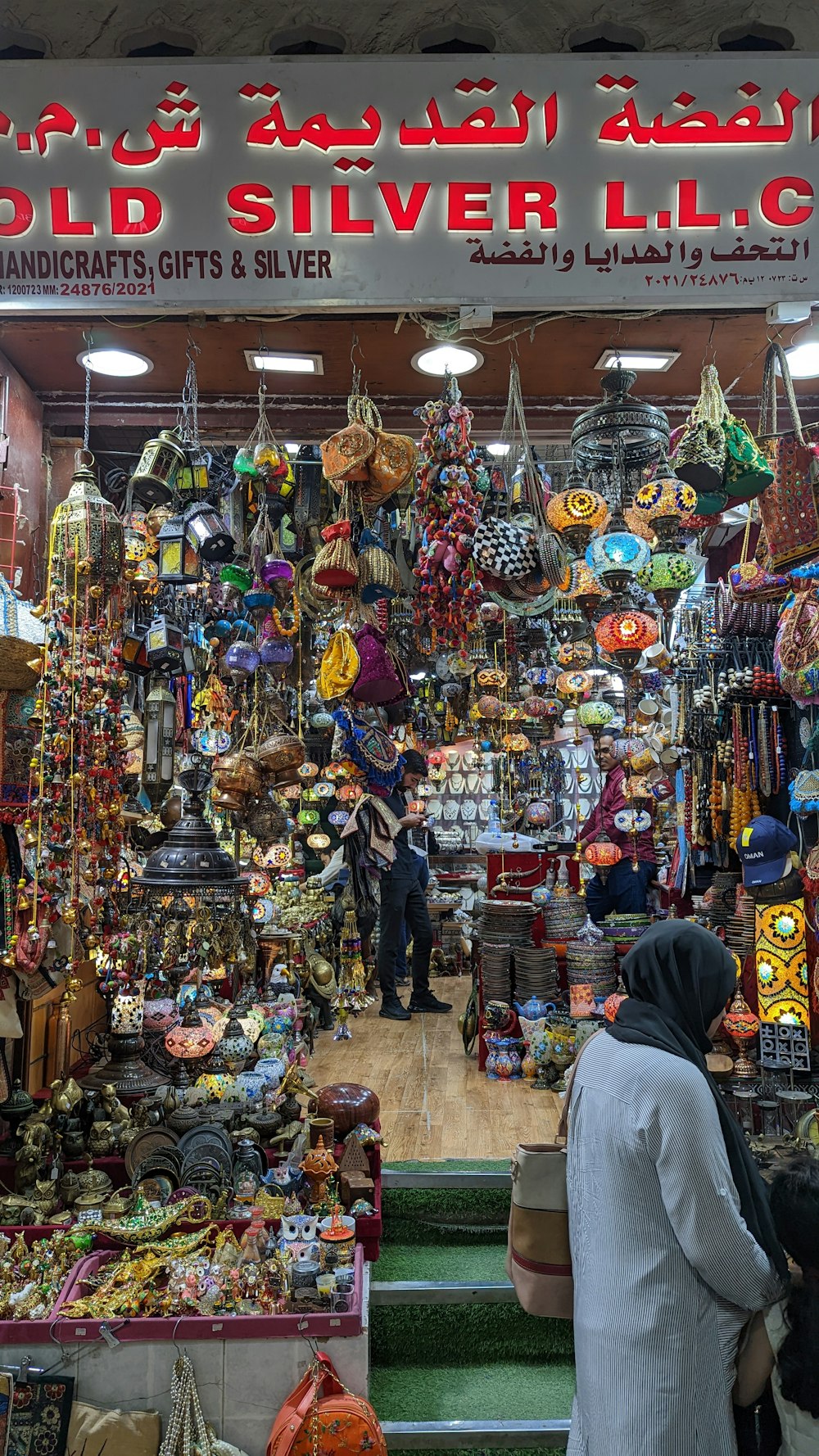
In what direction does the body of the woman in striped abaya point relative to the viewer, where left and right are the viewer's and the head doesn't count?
facing away from the viewer and to the right of the viewer

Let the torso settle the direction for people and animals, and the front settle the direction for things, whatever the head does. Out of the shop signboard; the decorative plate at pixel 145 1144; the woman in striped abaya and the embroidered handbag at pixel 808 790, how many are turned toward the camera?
3

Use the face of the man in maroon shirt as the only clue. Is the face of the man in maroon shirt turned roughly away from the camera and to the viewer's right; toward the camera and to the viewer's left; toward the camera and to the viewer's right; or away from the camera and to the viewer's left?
toward the camera and to the viewer's left

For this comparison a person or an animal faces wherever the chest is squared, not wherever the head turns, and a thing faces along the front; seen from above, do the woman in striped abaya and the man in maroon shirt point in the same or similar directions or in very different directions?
very different directions

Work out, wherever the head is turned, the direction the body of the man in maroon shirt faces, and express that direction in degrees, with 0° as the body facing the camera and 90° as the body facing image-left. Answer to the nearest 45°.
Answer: approximately 45°

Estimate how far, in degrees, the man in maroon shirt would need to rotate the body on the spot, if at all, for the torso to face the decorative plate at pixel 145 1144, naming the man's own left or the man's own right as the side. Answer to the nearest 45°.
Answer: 0° — they already face it

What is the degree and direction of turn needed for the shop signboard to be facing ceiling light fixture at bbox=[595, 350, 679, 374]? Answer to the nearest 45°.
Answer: approximately 135° to its left

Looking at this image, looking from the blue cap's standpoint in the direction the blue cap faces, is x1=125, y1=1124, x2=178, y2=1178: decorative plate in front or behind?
in front
